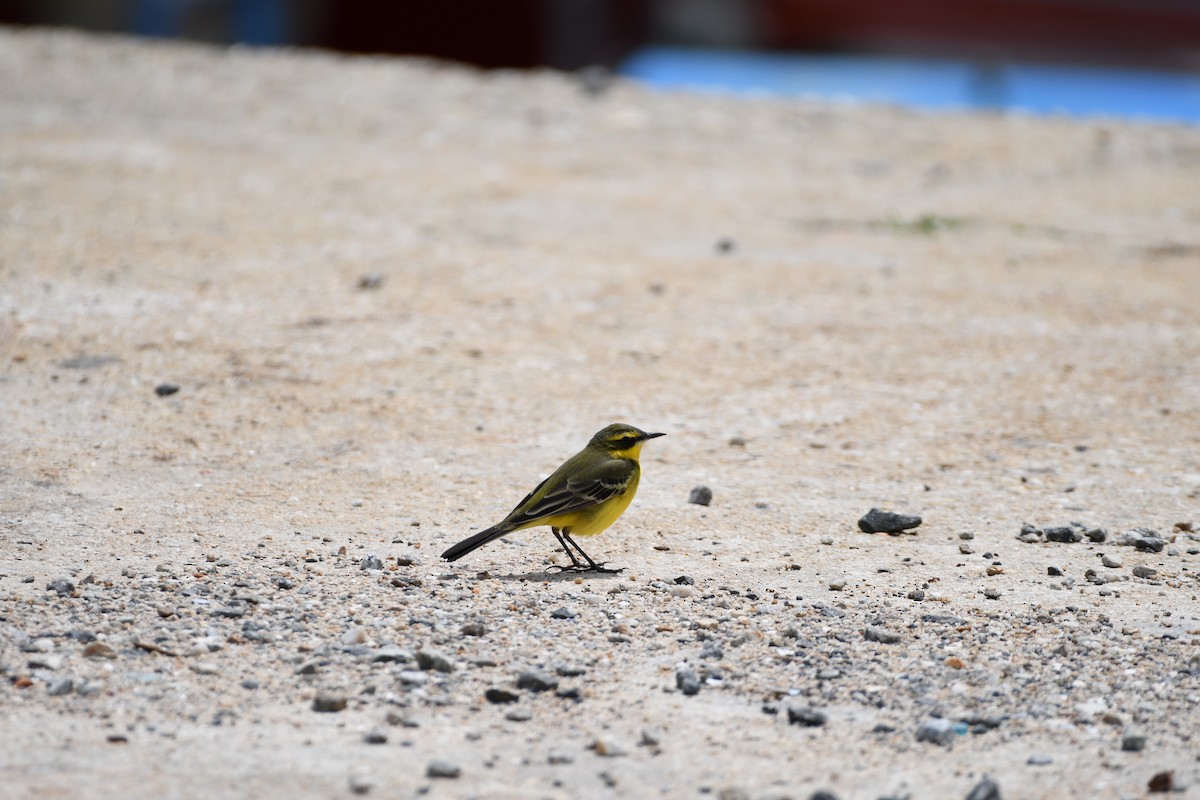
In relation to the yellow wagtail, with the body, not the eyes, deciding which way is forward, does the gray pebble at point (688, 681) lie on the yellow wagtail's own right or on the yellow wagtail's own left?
on the yellow wagtail's own right

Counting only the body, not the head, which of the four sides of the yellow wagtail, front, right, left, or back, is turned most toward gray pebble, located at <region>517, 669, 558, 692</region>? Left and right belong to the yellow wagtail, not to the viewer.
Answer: right

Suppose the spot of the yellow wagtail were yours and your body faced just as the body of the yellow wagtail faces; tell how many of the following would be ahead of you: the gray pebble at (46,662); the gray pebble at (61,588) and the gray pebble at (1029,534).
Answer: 1

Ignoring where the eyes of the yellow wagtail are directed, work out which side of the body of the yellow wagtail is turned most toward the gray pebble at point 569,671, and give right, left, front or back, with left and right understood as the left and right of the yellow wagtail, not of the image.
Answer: right

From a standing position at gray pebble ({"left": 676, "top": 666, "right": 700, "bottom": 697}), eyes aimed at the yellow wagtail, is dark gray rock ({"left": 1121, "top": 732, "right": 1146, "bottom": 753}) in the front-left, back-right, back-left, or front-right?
back-right

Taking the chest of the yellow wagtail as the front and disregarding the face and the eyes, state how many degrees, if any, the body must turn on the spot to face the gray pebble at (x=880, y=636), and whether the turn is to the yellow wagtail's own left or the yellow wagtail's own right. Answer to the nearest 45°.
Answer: approximately 45° to the yellow wagtail's own right

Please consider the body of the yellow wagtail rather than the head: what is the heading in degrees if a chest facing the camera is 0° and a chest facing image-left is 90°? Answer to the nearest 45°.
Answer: approximately 270°
